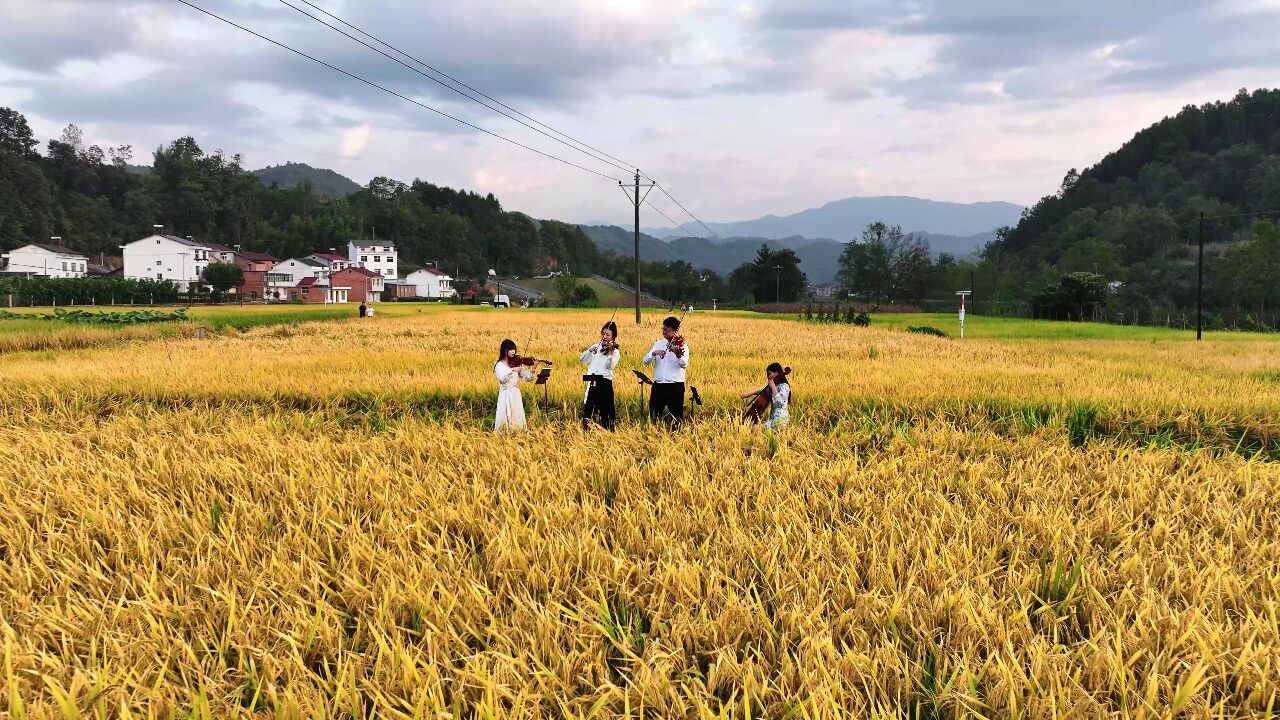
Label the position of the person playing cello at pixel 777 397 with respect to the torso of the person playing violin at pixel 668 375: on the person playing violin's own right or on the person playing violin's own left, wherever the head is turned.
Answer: on the person playing violin's own left

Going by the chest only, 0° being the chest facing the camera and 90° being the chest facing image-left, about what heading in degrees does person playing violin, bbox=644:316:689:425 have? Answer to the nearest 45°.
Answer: approximately 0°

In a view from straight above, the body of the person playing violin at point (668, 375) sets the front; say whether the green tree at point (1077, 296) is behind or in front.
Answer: behind

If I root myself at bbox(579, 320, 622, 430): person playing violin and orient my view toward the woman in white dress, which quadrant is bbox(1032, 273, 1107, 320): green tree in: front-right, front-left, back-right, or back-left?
back-right

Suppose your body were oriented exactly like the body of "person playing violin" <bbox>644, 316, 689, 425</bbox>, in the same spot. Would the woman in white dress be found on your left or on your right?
on your right
